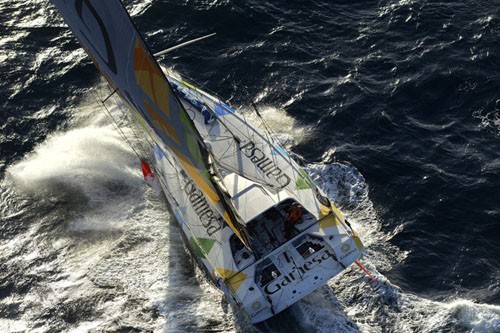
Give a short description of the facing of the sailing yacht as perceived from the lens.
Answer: facing away from the viewer and to the left of the viewer
